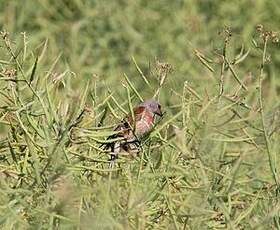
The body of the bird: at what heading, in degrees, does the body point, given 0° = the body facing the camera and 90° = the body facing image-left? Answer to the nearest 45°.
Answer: approximately 270°
